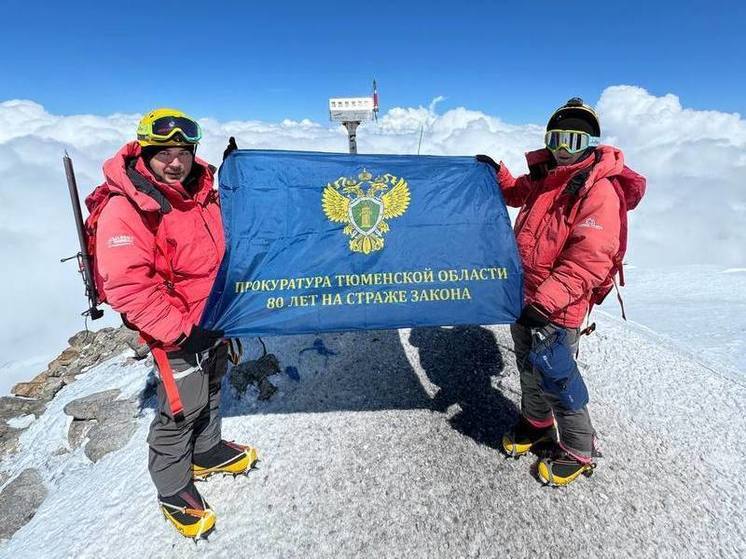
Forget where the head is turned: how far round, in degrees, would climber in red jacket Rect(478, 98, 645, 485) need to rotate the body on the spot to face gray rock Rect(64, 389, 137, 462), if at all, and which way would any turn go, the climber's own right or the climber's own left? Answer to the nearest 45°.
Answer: approximately 45° to the climber's own right

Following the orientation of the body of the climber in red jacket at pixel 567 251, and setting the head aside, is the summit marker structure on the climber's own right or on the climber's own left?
on the climber's own right

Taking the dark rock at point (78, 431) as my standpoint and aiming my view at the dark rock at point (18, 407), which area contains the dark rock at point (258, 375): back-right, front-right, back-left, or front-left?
back-right

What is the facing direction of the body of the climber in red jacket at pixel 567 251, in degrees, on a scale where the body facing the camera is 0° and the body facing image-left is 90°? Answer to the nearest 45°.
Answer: approximately 45°

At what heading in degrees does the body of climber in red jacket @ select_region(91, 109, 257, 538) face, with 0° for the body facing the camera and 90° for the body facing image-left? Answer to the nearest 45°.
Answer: approximately 315°
